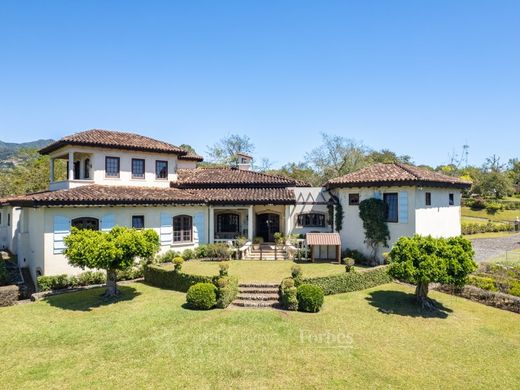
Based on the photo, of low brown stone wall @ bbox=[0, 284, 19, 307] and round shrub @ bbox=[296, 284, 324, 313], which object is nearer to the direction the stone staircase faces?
the round shrub

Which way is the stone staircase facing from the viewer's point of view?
toward the camera

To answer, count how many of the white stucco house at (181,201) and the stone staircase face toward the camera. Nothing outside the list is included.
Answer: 2

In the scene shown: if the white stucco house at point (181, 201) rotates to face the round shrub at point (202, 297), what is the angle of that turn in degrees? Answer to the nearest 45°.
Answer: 0° — it already faces it

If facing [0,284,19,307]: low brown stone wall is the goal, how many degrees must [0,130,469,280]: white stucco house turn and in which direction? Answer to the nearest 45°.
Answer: approximately 45° to its right

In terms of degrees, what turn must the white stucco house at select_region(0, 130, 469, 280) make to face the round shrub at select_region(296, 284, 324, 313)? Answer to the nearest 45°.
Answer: approximately 45° to its left

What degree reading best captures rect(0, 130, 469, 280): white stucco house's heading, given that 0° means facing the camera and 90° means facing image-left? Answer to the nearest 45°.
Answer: approximately 0°

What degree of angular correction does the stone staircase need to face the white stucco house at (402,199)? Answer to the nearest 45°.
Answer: approximately 135° to its left

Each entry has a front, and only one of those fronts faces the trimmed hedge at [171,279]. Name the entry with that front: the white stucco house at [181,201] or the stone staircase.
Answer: the white stucco house

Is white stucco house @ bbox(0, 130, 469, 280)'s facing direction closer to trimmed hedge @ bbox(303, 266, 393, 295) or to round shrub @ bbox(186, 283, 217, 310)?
the round shrub

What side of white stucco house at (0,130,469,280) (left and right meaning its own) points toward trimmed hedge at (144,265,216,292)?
front

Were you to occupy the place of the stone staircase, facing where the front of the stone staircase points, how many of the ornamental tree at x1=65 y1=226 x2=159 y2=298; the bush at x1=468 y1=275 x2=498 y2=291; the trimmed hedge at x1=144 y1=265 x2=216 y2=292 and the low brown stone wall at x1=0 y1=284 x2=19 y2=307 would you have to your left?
1
